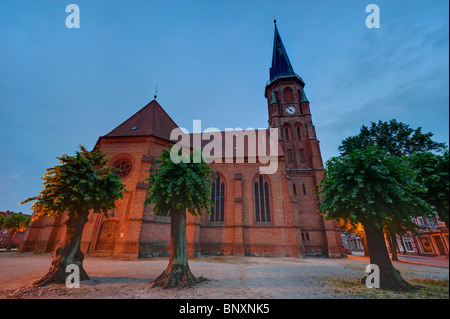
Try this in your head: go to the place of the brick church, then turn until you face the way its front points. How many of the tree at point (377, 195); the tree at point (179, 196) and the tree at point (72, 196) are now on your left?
0

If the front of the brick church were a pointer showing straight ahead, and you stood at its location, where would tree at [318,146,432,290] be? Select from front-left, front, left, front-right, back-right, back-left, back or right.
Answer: front-left

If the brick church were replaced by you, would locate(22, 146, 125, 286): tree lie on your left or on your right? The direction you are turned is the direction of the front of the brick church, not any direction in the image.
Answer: on your right

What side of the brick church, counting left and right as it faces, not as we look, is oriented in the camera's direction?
right

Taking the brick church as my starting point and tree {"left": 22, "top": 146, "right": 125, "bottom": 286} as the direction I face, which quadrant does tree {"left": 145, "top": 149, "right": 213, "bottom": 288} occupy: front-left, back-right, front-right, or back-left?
front-left

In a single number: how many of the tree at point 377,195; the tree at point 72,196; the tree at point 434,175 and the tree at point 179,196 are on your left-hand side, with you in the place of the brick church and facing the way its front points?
0

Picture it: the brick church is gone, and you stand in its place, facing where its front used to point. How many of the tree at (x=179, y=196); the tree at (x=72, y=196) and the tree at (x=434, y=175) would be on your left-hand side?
0

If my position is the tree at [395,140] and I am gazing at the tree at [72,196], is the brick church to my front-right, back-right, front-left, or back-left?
front-right
